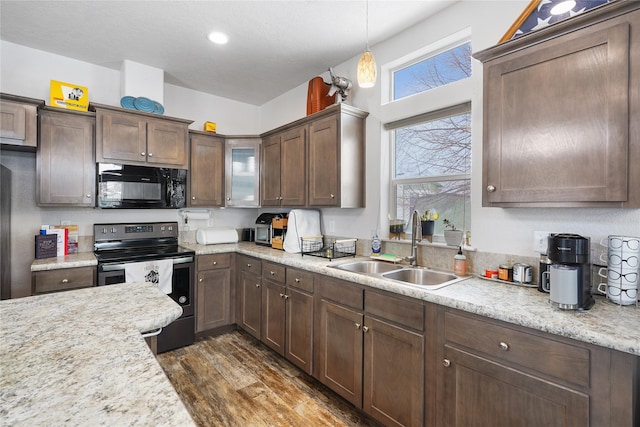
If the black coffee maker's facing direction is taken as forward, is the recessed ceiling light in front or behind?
in front

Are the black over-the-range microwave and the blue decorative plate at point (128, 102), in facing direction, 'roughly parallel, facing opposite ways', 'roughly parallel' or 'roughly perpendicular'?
roughly parallel

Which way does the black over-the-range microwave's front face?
toward the camera

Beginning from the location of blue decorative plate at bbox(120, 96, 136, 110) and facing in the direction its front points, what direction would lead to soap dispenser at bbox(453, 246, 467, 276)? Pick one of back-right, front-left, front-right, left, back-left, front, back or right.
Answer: front-left

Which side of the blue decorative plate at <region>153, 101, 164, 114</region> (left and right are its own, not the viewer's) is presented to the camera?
front

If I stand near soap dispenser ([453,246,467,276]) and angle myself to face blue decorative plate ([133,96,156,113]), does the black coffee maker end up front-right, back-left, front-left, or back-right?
back-left

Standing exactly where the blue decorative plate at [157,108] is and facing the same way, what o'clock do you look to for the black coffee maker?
The black coffee maker is roughly at 11 o'clock from the blue decorative plate.

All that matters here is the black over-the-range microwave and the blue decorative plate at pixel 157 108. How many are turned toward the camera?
2

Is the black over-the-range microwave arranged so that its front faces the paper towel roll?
no

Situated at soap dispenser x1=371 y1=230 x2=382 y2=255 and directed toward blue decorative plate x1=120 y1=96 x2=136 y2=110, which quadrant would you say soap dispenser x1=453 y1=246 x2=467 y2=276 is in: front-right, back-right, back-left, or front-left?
back-left
